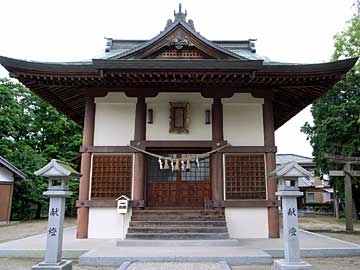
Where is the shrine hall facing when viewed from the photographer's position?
facing the viewer

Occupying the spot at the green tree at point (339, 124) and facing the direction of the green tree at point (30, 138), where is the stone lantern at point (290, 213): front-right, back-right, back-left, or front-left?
front-left

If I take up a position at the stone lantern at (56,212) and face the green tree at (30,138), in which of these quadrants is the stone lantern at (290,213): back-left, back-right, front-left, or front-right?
back-right

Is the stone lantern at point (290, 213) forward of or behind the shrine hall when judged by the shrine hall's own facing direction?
forward

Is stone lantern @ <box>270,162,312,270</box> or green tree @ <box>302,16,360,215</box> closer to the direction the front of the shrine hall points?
the stone lantern

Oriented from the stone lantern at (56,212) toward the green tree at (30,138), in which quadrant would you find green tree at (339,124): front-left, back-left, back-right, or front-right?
front-right

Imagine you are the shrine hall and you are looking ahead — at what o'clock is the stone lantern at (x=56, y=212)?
The stone lantern is roughly at 1 o'clock from the shrine hall.

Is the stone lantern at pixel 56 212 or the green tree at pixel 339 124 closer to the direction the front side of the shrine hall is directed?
the stone lantern

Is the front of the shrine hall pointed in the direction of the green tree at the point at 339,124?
no

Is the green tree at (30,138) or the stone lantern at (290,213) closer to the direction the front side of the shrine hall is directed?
the stone lantern

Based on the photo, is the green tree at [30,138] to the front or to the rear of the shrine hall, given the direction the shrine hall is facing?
to the rear

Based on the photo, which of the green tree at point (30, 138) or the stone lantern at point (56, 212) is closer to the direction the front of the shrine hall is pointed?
the stone lantern
